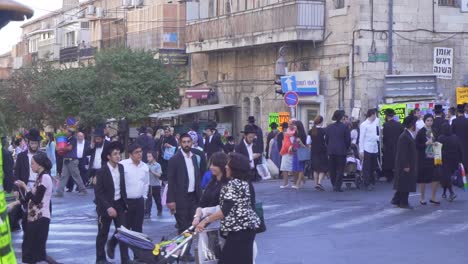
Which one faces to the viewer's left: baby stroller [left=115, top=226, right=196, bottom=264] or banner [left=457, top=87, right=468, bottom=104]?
the baby stroller

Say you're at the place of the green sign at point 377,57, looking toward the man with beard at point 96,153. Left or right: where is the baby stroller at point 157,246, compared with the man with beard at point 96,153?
left

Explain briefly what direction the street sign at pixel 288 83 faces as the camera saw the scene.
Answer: facing the viewer

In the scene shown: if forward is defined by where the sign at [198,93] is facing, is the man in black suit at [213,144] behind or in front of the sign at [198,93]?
in front

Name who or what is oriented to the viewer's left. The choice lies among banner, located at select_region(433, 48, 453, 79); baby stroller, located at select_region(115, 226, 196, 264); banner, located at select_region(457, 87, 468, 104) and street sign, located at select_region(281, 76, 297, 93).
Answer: the baby stroller

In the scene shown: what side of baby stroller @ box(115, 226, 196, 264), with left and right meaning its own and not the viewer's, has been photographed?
left

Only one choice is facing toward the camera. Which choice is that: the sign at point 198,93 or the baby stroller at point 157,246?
the sign

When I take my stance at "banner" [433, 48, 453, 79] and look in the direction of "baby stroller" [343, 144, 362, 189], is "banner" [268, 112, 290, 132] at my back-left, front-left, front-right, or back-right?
front-right

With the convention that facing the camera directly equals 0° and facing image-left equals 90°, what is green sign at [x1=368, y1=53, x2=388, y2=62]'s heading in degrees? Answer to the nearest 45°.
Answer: approximately 0°

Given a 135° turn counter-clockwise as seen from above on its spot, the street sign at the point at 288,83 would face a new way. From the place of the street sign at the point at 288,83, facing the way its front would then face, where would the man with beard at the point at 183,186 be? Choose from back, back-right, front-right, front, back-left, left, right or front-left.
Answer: back-right

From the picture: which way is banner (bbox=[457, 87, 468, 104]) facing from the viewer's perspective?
toward the camera
